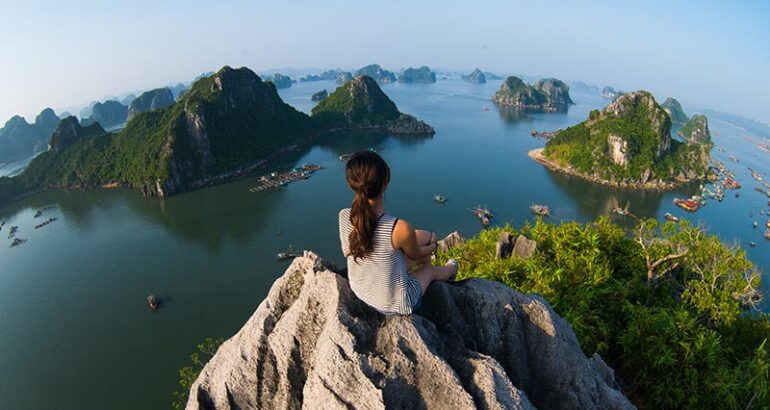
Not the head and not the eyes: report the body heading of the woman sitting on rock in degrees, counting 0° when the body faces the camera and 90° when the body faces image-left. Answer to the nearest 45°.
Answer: approximately 225°

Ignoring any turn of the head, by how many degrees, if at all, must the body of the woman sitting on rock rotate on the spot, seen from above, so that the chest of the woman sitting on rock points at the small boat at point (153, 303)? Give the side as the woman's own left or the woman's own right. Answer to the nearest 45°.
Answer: approximately 90° to the woman's own left

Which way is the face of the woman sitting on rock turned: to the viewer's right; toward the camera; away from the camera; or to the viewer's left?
away from the camera

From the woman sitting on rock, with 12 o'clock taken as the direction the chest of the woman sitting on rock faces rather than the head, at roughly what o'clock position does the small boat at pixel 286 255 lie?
The small boat is roughly at 10 o'clock from the woman sitting on rock.

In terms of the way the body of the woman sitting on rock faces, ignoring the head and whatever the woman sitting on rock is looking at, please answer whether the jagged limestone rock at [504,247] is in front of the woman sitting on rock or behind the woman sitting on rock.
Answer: in front
